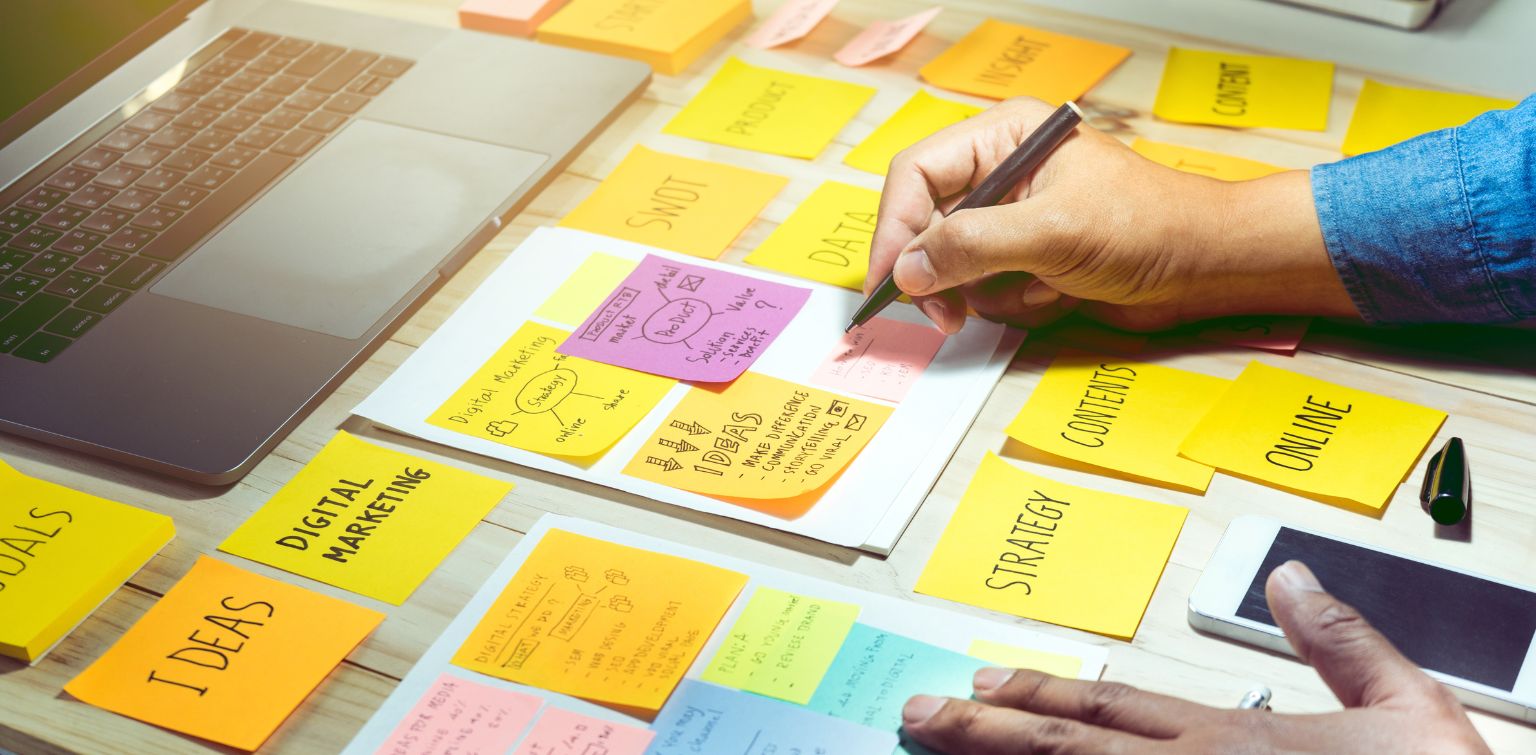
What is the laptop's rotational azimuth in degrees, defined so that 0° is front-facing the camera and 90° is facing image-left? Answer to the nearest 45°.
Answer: approximately 315°

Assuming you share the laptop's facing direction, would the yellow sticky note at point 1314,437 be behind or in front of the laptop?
in front

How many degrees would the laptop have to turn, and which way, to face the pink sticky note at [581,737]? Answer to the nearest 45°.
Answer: approximately 45° to its right

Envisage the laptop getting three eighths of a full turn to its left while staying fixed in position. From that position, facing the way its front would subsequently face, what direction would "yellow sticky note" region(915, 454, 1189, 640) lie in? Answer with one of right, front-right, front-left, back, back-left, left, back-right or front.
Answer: back-right

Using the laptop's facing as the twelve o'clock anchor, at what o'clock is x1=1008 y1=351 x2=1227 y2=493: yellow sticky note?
The yellow sticky note is roughly at 12 o'clock from the laptop.
